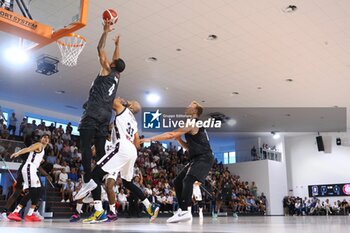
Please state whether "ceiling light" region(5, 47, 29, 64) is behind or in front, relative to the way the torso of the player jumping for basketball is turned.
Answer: in front

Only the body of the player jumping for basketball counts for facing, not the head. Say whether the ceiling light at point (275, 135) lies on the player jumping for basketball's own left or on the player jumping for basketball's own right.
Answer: on the player jumping for basketball's own right

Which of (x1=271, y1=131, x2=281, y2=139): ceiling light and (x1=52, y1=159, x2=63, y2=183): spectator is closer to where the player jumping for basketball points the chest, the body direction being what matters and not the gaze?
the spectator

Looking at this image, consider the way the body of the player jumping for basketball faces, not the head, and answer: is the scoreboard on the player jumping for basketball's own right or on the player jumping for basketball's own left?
on the player jumping for basketball's own right

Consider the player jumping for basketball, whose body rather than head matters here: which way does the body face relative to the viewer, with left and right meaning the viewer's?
facing away from the viewer and to the left of the viewer

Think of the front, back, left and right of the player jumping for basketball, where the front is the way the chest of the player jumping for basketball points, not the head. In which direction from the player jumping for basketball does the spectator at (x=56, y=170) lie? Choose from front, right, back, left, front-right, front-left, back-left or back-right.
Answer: front-right

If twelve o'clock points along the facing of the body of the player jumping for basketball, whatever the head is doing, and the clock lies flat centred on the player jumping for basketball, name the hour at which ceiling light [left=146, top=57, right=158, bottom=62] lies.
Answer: The ceiling light is roughly at 2 o'clock from the player jumping for basketball.
